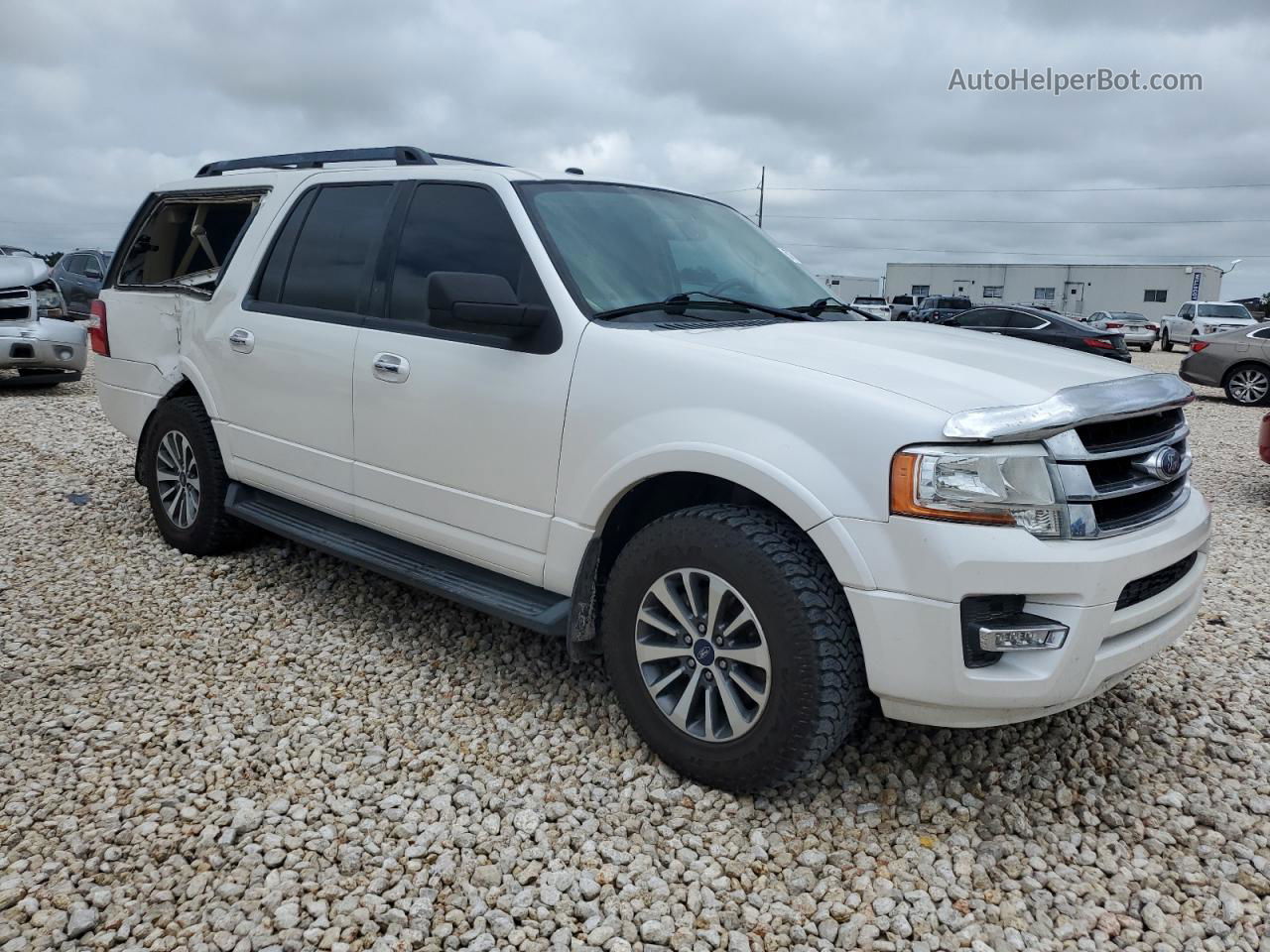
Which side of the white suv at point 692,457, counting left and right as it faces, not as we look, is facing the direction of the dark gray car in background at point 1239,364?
left

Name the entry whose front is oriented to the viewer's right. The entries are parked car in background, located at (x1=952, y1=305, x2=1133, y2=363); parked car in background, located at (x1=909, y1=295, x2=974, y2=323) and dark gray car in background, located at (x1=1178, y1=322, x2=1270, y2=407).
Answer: the dark gray car in background

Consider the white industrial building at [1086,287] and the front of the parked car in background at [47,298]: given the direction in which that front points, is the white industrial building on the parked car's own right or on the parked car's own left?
on the parked car's own left

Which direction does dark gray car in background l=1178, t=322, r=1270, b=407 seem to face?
to the viewer's right

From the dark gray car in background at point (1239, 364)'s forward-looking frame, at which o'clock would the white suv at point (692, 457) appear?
The white suv is roughly at 3 o'clock from the dark gray car in background.

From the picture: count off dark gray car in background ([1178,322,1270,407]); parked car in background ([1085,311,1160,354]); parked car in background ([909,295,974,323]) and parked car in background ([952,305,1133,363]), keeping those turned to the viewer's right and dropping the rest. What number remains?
1

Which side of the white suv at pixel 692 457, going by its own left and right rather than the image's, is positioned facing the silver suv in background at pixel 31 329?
back

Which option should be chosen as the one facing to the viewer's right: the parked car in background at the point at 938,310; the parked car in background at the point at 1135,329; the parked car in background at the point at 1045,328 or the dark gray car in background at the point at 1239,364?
the dark gray car in background

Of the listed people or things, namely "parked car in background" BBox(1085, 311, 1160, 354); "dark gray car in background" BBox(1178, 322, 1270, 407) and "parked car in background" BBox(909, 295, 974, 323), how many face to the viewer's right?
1

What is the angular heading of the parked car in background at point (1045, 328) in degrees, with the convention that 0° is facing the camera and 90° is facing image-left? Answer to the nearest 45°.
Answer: approximately 135°

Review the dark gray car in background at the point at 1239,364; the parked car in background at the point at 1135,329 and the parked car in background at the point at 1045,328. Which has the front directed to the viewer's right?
the dark gray car in background
